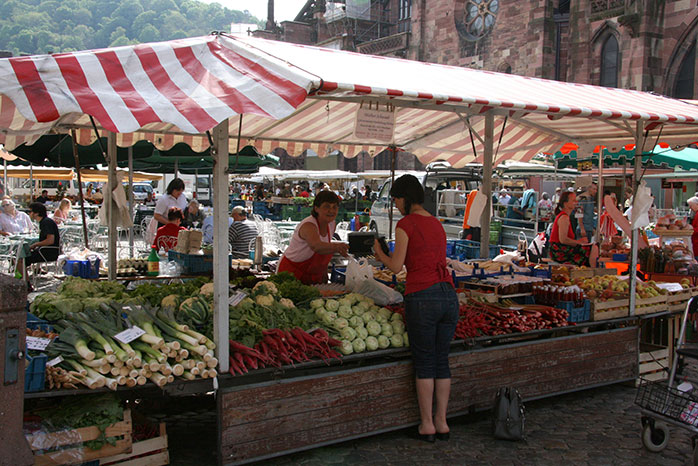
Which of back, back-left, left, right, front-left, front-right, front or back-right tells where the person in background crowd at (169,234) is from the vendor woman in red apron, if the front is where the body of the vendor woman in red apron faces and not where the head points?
back

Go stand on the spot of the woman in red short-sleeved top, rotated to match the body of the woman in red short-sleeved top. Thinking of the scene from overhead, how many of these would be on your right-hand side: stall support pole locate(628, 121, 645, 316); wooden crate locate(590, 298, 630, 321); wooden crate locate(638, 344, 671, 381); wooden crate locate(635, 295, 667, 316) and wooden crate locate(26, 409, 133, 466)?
4

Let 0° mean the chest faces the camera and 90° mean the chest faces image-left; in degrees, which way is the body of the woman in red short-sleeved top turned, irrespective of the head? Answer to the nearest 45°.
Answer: approximately 135°

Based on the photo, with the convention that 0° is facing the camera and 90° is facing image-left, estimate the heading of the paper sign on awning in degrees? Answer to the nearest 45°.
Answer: approximately 0°

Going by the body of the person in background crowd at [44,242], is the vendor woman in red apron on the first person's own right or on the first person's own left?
on the first person's own left

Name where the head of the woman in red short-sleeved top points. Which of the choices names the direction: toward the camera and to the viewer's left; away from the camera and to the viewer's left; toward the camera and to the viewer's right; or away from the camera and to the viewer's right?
away from the camera and to the viewer's left

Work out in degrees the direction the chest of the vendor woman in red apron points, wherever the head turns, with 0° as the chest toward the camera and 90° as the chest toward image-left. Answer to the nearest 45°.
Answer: approximately 315°

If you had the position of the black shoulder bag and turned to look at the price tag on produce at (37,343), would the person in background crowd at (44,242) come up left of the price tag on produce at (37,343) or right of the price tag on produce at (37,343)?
right

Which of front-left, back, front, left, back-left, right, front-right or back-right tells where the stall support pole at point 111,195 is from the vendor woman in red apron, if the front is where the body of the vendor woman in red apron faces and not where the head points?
back-right
